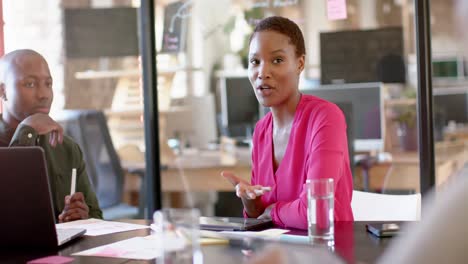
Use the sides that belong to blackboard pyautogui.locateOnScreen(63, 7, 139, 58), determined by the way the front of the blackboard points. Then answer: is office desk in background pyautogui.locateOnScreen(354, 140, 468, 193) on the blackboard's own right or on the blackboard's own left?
on the blackboard's own left

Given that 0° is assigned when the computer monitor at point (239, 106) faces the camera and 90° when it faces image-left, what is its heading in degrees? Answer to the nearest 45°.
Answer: approximately 0°

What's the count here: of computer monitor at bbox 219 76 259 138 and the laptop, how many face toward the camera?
1

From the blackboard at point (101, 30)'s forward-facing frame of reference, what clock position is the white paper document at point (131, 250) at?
The white paper document is roughly at 12 o'clock from the blackboard.

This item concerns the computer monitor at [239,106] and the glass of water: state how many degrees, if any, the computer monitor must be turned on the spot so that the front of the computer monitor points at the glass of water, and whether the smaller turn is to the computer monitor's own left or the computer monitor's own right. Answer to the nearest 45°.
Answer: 0° — it already faces it

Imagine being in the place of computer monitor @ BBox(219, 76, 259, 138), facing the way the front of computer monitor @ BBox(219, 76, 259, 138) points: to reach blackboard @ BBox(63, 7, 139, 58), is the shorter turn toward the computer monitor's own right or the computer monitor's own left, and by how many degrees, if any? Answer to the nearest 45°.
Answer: approximately 45° to the computer monitor's own right

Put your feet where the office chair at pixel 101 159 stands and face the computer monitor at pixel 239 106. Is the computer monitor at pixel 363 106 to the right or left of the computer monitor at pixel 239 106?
right

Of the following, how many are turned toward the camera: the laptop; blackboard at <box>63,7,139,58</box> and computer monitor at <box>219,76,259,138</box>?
2

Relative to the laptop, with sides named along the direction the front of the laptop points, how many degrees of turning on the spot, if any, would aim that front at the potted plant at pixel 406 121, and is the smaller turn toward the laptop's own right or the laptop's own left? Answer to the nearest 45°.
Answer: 0° — it already faces it

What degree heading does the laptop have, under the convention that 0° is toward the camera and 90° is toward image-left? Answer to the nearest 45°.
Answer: approximately 225°
